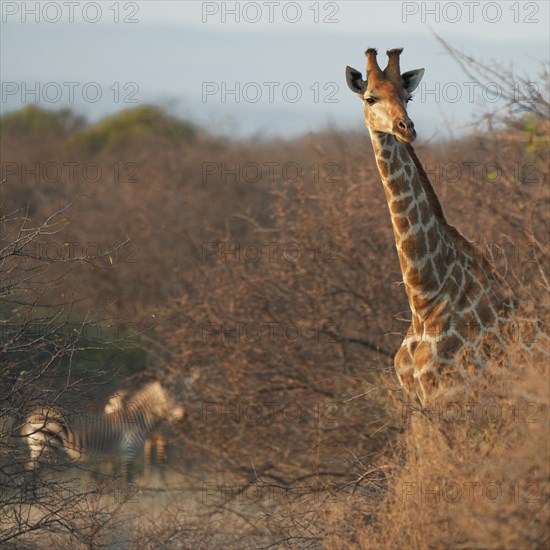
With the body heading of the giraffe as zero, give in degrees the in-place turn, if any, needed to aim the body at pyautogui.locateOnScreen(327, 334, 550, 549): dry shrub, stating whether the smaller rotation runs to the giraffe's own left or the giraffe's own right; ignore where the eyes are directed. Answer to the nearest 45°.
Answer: approximately 45° to the giraffe's own left

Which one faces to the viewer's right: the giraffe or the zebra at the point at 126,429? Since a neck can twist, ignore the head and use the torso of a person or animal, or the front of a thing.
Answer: the zebra

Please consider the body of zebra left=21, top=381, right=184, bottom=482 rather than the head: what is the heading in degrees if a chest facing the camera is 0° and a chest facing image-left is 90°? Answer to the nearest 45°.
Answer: approximately 270°

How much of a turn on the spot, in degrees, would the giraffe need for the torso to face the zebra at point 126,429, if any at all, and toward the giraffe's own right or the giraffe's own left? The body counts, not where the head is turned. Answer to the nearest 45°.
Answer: approximately 90° to the giraffe's own right

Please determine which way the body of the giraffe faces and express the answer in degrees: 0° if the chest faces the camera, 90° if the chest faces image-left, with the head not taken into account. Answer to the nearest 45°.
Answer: approximately 45°

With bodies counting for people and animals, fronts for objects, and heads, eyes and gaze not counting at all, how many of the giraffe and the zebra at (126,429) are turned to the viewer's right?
1
